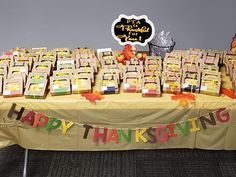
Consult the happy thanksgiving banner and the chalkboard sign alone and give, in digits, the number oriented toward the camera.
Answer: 2

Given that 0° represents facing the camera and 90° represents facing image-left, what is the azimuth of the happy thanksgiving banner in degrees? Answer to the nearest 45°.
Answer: approximately 0°

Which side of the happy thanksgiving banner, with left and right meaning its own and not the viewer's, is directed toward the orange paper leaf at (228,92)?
left

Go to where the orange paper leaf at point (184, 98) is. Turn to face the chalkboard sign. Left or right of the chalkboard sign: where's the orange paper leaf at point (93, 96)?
left

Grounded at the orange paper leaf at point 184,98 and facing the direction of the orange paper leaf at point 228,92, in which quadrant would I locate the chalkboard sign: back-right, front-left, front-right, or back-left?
back-left

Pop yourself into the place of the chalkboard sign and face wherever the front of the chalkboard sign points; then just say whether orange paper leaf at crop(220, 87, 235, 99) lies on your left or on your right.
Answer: on your left

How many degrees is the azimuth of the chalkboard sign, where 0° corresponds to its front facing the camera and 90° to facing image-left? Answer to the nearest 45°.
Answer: approximately 0°

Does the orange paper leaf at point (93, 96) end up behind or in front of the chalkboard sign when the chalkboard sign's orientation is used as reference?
in front
